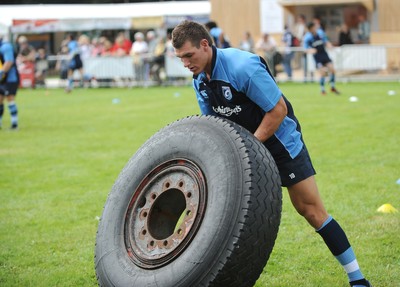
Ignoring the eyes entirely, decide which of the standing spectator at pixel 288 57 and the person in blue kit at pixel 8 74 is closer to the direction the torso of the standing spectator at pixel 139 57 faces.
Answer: the person in blue kit

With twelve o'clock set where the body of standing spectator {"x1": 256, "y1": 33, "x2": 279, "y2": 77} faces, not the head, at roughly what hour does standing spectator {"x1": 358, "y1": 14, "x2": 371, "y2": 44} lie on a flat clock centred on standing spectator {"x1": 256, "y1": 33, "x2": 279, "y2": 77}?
standing spectator {"x1": 358, "y1": 14, "x2": 371, "y2": 44} is roughly at 8 o'clock from standing spectator {"x1": 256, "y1": 33, "x2": 279, "y2": 77}.

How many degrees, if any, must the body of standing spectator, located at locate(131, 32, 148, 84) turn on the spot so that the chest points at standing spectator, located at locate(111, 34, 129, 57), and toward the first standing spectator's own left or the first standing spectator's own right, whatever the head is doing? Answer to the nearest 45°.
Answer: approximately 135° to the first standing spectator's own right

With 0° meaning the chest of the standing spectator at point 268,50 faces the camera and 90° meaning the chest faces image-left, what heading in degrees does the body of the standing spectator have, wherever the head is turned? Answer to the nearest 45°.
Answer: approximately 0°
